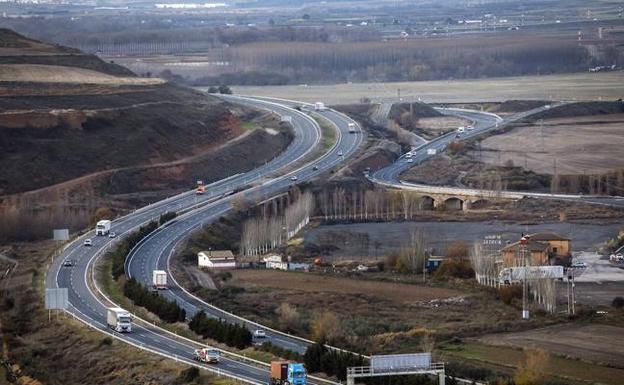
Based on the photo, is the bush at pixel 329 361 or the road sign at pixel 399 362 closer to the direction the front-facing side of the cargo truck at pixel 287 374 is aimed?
the road sign

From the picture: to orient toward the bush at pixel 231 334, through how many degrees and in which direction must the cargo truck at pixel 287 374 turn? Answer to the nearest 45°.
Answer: approximately 135° to its left

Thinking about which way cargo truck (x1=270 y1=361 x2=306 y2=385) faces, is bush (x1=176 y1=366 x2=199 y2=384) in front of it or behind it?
behind

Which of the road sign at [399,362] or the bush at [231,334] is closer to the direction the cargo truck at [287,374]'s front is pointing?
the road sign

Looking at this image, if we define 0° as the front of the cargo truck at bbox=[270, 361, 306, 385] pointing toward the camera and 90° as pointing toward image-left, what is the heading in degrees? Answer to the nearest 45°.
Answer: approximately 315°

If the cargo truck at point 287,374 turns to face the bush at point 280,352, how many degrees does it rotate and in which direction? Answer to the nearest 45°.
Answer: approximately 135° to its left

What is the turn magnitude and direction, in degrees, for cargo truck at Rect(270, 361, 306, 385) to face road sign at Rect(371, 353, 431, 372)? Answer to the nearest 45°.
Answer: approximately 45° to its left

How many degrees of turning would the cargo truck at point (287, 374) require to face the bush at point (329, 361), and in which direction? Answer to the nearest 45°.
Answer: approximately 90° to its left
